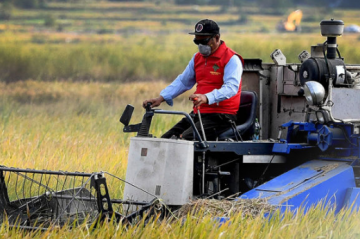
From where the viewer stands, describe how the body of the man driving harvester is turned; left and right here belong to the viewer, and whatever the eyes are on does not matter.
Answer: facing the viewer and to the left of the viewer

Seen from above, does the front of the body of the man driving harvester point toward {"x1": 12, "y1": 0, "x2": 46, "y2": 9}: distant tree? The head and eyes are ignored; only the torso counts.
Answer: no

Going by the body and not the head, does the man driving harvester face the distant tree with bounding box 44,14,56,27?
no
